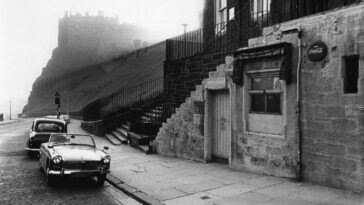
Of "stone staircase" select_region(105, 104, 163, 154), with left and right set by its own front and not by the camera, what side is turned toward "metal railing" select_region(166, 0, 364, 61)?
left

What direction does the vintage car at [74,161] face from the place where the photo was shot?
facing the viewer

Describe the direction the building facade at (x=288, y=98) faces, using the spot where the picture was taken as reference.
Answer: facing the viewer and to the left of the viewer

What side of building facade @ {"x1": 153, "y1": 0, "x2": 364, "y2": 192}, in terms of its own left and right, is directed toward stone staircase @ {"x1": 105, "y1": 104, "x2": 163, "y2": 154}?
right

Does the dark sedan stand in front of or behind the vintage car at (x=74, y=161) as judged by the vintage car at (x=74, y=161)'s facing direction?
behind

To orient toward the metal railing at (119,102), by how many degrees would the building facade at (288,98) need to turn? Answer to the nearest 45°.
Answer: approximately 90° to its right

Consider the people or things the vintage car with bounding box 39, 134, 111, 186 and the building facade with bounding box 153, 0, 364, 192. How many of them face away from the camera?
0

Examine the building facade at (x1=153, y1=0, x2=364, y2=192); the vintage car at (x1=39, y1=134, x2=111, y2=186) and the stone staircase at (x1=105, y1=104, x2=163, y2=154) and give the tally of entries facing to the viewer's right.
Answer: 0

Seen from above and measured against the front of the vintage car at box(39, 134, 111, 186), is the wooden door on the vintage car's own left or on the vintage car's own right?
on the vintage car's own left

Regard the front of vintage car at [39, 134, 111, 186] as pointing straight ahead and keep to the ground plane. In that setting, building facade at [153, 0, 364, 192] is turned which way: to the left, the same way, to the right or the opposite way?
to the right

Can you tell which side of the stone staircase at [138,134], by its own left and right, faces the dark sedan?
front
